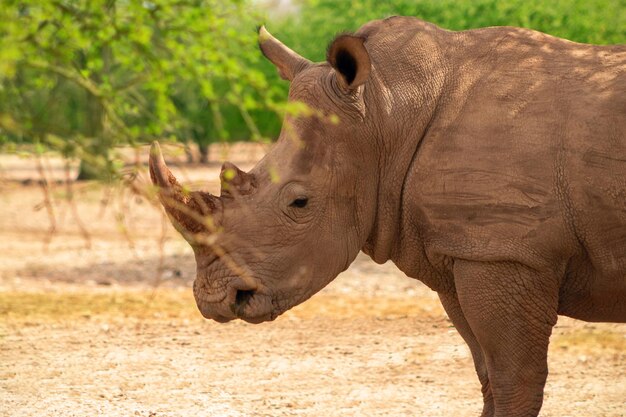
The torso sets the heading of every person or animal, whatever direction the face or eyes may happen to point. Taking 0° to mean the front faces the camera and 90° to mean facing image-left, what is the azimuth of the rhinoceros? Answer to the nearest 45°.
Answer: approximately 90°
